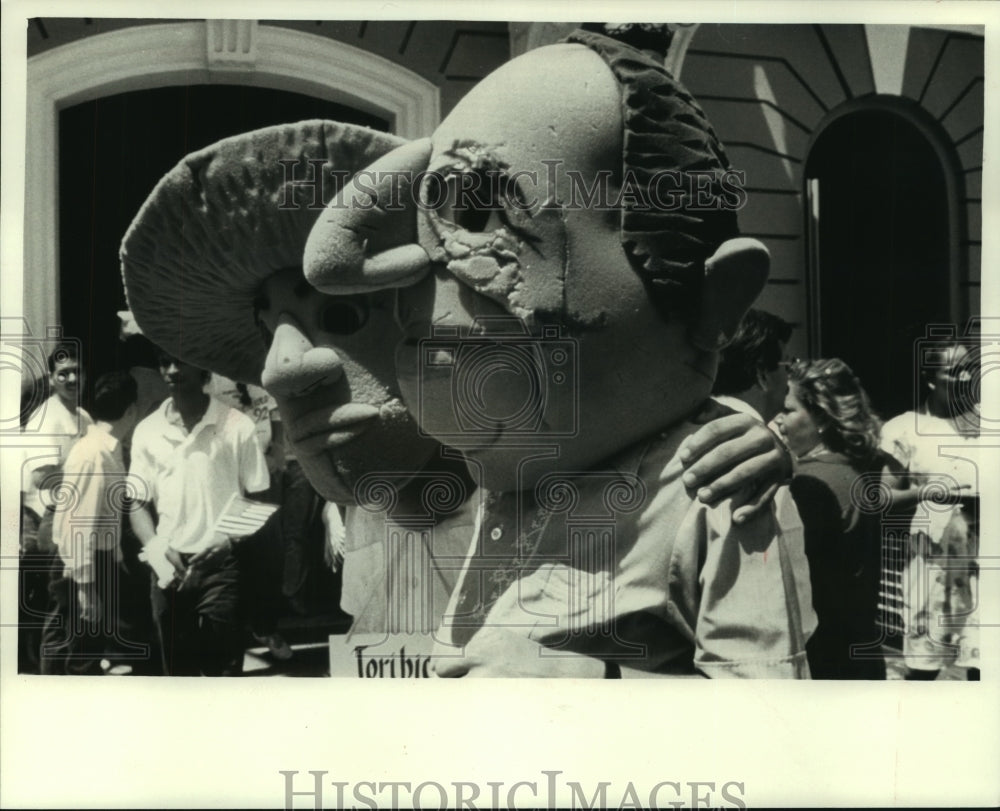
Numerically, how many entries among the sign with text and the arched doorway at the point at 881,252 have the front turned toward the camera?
2

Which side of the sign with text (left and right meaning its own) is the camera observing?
front

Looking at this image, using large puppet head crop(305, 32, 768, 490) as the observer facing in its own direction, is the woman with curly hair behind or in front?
behind

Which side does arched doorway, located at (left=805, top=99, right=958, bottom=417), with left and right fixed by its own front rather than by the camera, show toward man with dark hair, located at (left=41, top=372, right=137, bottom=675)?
right

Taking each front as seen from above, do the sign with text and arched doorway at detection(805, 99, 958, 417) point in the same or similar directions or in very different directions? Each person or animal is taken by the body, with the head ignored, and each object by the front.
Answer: same or similar directions

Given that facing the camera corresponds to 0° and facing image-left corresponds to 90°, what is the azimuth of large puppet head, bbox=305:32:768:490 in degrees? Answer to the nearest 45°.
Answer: approximately 45°

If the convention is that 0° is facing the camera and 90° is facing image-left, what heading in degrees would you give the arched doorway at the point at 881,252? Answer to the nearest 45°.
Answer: approximately 0°

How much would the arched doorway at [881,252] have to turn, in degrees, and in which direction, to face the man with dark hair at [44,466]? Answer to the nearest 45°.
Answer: approximately 90° to its right

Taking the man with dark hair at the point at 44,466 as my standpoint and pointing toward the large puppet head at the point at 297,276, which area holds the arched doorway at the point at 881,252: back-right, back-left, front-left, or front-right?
front-left

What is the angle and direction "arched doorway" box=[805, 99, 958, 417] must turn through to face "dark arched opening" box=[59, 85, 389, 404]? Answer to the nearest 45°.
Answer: approximately 90° to its right

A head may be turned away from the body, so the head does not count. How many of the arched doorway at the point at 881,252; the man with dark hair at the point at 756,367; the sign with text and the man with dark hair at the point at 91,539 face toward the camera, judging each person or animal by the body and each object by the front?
2

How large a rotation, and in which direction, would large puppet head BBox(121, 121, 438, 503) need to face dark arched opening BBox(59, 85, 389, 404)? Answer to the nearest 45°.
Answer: approximately 90° to its right

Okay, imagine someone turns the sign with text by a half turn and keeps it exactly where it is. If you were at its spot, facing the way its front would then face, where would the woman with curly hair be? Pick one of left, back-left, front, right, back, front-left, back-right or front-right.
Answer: right
